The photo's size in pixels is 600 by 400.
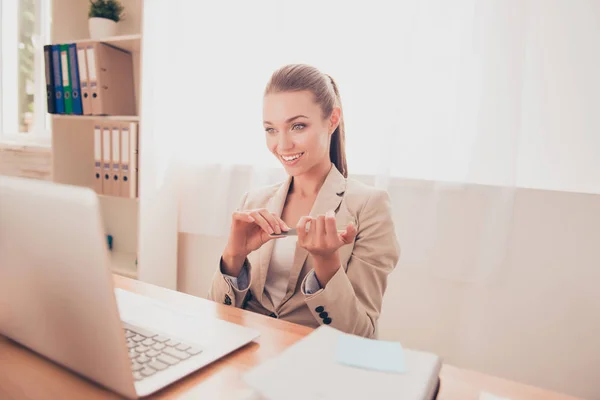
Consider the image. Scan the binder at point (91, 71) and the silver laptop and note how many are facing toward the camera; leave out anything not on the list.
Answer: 1

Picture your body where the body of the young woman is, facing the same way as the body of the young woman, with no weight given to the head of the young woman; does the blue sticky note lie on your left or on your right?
on your left
